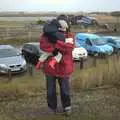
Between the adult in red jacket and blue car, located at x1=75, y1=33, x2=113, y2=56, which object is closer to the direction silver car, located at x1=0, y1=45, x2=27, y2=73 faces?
the adult in red jacket

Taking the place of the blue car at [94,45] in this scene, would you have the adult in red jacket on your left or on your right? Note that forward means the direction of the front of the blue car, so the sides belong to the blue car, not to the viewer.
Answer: on your right

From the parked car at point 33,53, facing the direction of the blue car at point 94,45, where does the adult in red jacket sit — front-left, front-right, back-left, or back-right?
back-right

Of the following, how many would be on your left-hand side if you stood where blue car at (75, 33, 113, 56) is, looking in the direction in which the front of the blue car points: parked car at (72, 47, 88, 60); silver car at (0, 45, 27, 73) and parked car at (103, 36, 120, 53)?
1

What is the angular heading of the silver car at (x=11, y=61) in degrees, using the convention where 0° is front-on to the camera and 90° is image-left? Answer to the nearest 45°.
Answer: approximately 315°

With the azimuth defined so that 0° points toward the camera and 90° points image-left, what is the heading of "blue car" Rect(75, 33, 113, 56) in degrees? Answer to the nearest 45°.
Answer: approximately 315°

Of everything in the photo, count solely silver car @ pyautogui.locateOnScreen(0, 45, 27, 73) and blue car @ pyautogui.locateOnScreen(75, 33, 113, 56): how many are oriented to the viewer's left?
0
